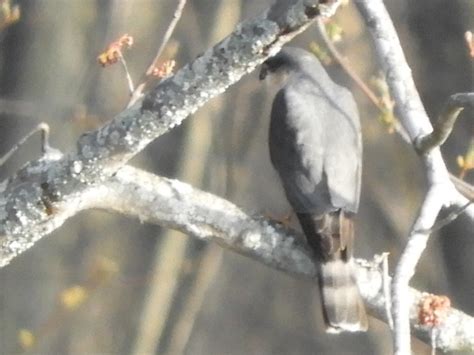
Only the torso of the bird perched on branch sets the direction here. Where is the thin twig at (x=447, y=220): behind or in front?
behind

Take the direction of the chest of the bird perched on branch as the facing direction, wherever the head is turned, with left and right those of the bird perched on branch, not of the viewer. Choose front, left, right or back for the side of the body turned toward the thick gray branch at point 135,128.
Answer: left

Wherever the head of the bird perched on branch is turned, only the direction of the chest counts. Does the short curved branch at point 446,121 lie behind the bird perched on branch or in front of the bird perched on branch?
behind

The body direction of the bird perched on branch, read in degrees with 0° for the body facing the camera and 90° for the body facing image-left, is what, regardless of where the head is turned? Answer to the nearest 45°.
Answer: approximately 135°
